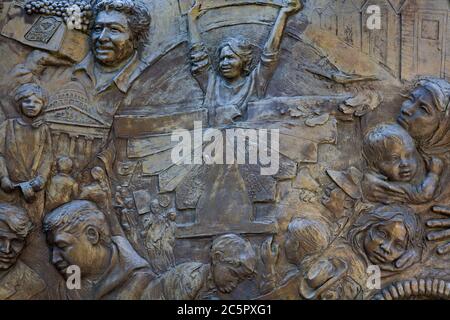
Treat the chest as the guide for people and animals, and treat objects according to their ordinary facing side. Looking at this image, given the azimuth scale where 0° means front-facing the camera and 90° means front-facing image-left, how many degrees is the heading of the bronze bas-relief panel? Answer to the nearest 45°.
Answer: approximately 0°

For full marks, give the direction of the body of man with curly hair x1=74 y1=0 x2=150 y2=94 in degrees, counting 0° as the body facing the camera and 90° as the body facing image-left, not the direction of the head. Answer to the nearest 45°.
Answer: approximately 45°
